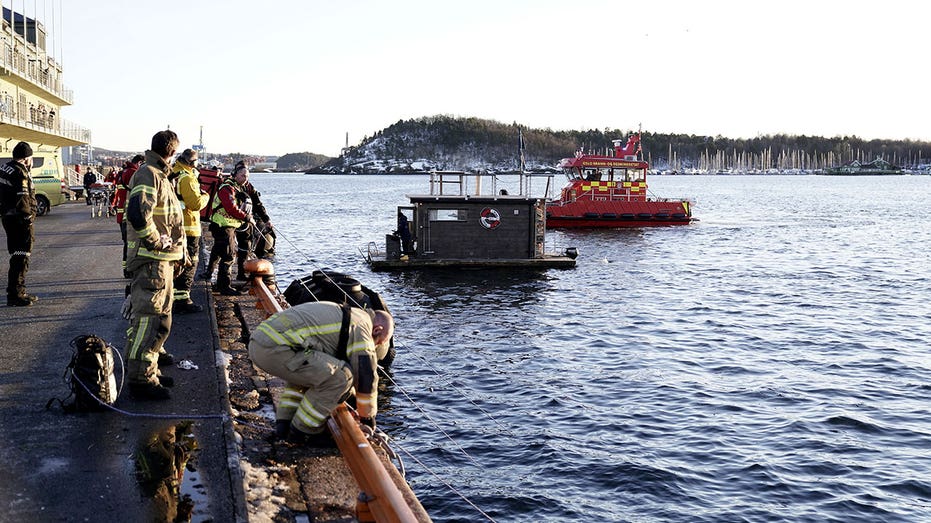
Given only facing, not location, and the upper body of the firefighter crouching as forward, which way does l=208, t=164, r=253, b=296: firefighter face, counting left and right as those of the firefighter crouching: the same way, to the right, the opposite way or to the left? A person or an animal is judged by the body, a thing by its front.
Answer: the same way

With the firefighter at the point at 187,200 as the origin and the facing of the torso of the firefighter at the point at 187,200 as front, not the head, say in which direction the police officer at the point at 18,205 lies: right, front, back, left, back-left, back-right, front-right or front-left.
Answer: back

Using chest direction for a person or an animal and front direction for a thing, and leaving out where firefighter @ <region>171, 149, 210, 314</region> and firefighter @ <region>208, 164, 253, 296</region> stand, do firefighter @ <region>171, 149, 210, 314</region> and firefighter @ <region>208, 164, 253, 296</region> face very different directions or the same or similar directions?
same or similar directions

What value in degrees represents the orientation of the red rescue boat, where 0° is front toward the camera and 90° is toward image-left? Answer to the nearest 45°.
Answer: approximately 90°

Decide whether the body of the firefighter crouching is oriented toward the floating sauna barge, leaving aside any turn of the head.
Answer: no

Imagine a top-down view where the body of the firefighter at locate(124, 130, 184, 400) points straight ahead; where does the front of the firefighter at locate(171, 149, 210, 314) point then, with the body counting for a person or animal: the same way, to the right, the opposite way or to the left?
the same way

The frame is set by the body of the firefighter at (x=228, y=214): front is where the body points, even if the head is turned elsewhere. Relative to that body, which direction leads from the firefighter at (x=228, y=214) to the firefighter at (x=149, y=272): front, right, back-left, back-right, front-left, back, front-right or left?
right

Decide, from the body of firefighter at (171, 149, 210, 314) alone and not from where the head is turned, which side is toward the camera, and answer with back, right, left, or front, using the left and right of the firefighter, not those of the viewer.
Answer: right

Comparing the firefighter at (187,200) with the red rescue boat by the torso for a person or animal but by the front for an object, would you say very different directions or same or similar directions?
very different directions

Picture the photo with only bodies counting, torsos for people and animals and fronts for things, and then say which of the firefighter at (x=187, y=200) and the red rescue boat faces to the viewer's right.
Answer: the firefighter

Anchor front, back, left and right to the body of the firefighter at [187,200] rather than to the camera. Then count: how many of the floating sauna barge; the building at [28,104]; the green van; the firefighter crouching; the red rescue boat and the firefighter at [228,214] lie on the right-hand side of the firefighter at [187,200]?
1

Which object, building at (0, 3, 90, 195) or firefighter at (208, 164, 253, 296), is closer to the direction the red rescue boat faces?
the building

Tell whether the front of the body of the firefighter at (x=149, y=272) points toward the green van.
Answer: no

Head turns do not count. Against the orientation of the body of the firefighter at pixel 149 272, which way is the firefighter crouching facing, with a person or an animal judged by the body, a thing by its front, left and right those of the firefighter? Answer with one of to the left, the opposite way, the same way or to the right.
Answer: the same way

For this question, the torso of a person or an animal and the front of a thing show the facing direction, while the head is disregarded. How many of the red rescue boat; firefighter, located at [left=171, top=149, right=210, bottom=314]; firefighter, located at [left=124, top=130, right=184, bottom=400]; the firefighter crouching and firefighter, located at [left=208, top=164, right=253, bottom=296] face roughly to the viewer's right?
4
